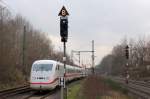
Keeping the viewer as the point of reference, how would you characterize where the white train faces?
facing the viewer and to the left of the viewer
